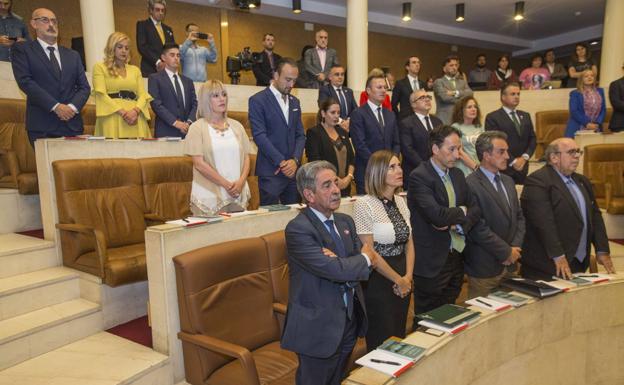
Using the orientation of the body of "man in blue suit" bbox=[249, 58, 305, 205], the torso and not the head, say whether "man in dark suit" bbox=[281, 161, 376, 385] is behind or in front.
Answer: in front

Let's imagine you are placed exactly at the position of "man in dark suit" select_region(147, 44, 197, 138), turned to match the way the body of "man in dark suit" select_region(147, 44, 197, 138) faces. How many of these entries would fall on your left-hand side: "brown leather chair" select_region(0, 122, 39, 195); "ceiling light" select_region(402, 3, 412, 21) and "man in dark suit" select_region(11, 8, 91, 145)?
1

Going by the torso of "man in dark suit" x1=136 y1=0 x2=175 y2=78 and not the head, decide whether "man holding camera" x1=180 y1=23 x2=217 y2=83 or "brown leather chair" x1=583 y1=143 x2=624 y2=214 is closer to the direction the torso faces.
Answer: the brown leather chair

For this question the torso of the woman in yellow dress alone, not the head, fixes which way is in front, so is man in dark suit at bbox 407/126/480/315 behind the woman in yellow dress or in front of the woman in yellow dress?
in front

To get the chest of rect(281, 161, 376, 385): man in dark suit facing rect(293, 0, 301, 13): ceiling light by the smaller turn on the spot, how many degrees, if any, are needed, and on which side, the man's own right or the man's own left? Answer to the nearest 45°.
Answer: approximately 135° to the man's own left

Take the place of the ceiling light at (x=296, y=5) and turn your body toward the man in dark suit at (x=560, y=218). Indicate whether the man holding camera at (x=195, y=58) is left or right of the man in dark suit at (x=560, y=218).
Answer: right

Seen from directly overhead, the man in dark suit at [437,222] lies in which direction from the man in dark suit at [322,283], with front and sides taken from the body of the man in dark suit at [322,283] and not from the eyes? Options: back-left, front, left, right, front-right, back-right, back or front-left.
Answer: left
